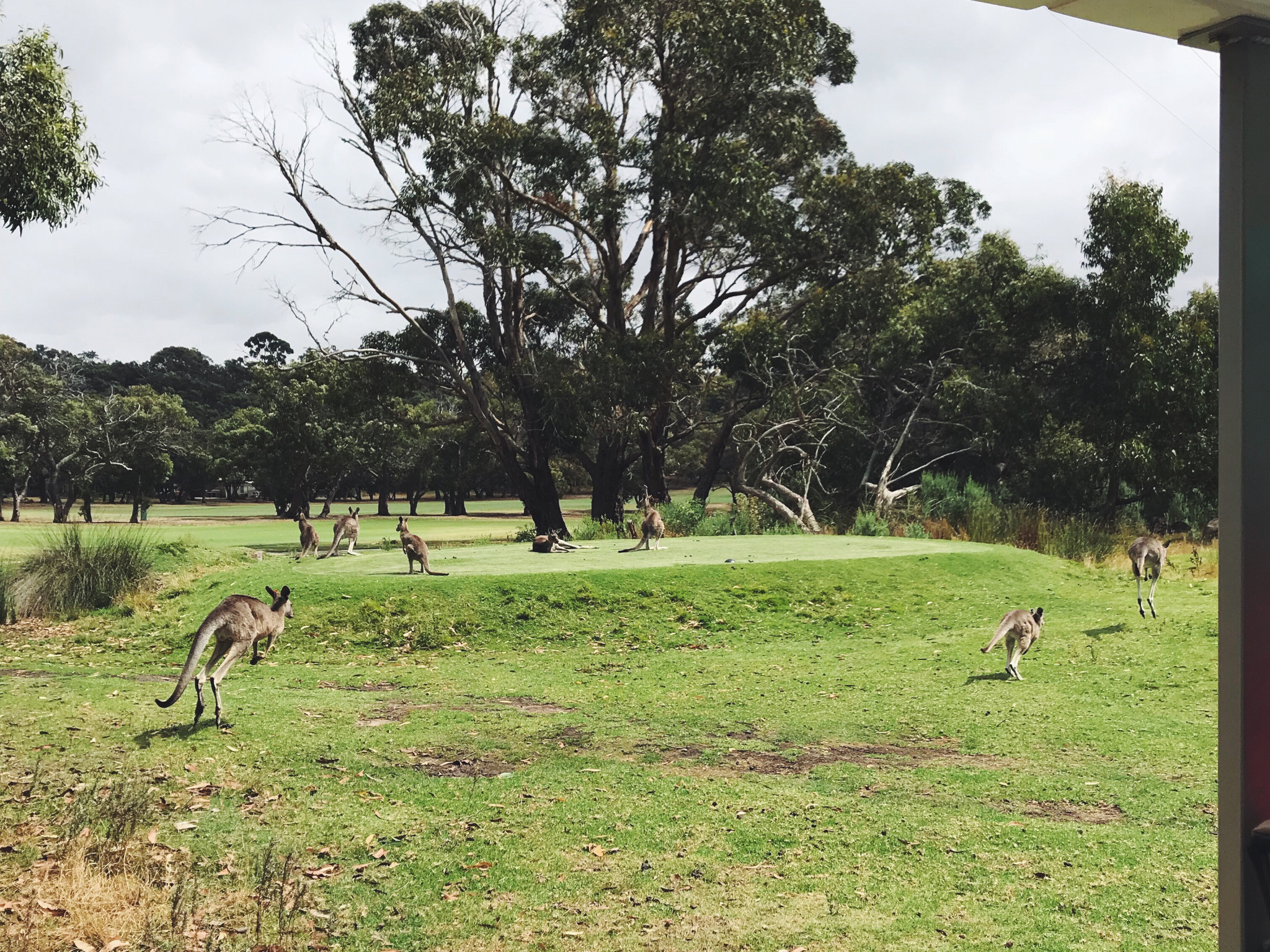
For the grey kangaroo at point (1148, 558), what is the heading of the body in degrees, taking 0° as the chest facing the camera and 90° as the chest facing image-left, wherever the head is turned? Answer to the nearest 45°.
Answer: approximately 225°

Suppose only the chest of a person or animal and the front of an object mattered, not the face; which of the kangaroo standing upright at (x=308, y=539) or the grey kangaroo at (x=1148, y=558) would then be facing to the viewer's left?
the kangaroo standing upright

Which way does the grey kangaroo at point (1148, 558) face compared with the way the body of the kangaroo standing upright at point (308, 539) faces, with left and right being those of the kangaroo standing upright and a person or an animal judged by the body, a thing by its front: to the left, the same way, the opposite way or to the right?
the opposite way

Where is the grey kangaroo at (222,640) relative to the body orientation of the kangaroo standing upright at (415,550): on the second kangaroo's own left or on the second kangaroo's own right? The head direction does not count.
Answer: on the second kangaroo's own left

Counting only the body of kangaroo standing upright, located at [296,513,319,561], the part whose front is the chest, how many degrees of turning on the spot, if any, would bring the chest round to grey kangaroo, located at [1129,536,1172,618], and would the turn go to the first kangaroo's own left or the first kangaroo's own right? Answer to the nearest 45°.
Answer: approximately 135° to the first kangaroo's own left

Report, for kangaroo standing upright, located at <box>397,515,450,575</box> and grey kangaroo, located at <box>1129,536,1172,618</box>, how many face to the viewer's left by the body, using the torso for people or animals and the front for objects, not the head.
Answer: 1

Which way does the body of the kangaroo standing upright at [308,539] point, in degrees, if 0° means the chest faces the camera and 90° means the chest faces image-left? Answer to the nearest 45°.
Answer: approximately 90°

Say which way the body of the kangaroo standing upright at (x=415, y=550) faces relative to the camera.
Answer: to the viewer's left

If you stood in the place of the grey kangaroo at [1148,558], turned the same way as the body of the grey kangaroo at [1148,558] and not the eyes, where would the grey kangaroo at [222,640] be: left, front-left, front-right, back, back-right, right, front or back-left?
back
